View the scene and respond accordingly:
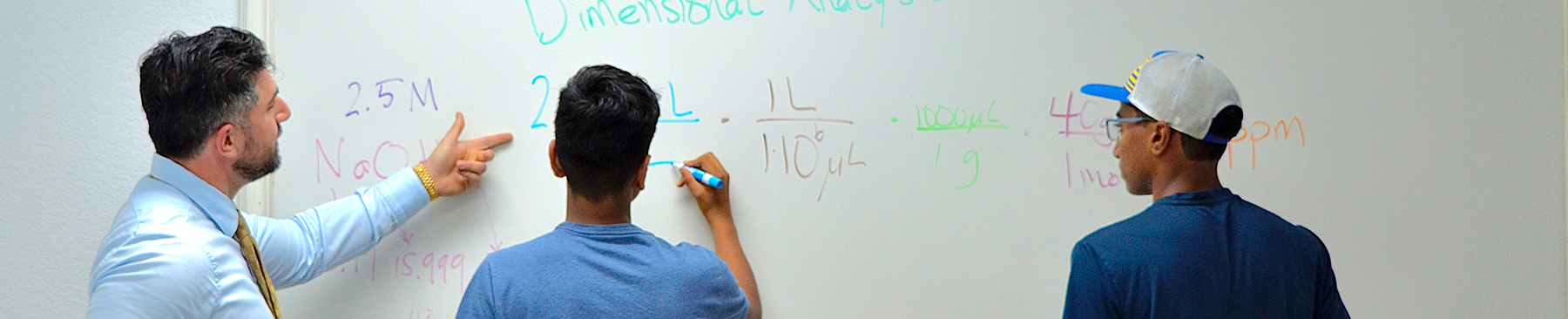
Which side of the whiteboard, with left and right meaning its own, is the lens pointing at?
front

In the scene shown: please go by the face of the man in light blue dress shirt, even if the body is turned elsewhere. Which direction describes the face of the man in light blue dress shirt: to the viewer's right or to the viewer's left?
to the viewer's right

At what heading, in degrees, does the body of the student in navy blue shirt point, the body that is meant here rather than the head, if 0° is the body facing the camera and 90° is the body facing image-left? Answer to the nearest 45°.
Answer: approximately 135°

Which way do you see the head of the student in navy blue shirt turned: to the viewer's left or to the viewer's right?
to the viewer's left

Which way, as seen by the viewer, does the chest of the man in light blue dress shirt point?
to the viewer's right
